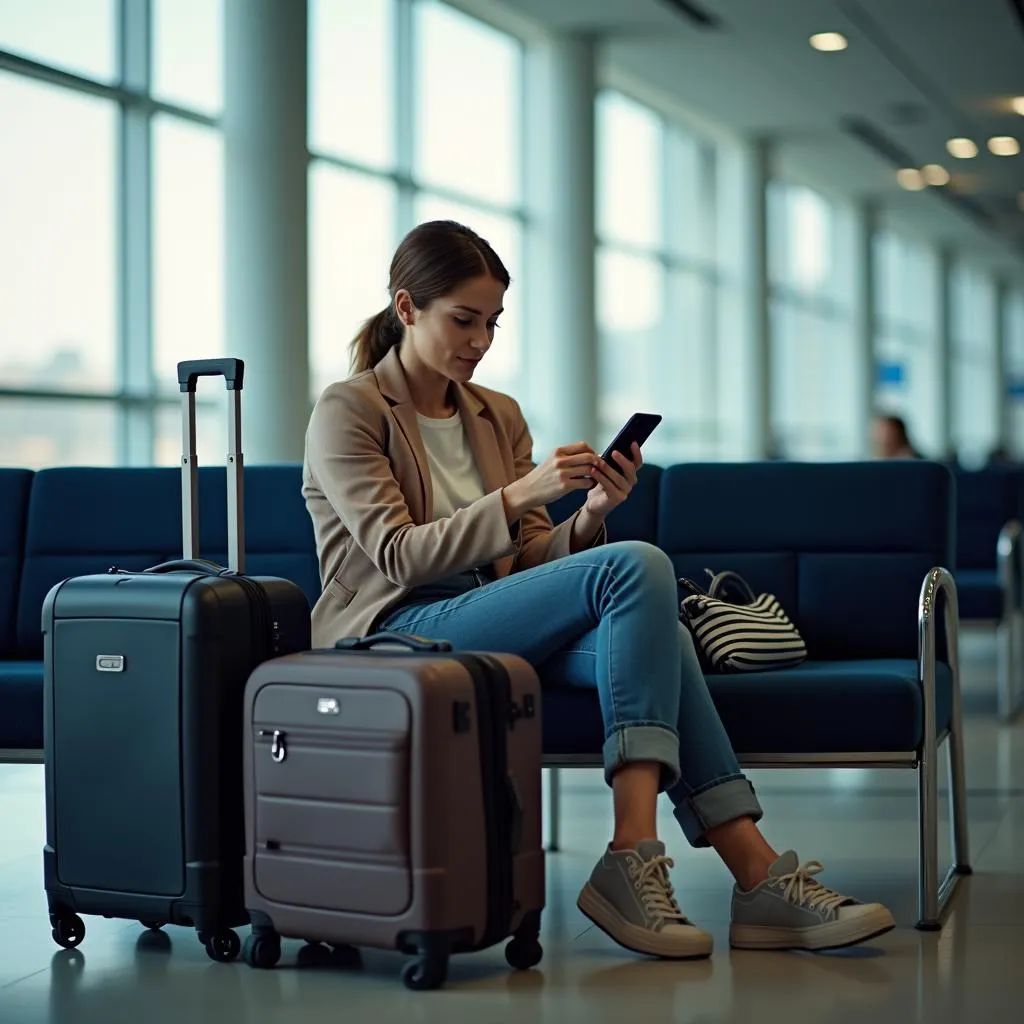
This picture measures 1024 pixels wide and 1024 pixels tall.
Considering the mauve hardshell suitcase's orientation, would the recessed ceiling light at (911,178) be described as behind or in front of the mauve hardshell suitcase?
behind

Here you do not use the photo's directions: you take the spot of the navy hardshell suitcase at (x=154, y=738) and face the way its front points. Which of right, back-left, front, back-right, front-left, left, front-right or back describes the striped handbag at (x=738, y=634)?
back-left

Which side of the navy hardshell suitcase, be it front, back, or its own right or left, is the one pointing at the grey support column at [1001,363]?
back

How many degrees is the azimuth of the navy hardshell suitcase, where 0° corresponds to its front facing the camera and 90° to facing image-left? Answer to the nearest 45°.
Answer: approximately 45°

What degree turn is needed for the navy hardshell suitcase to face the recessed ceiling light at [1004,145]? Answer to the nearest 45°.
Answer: approximately 180°

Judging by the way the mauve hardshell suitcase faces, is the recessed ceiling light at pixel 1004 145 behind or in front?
behind

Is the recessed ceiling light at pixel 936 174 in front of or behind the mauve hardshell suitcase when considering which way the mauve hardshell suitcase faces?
behind

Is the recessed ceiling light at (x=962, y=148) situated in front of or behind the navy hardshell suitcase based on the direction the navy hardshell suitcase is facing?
behind

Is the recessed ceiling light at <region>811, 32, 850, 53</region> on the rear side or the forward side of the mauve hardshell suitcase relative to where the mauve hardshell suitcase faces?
on the rear side
